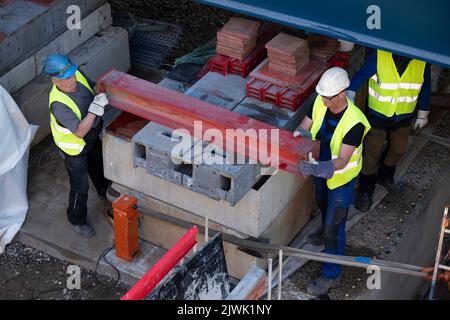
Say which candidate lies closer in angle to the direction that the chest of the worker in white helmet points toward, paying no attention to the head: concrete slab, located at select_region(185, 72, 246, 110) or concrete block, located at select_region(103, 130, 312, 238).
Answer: the concrete block

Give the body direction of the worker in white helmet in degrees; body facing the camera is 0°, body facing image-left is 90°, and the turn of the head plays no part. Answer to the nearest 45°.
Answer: approximately 45°

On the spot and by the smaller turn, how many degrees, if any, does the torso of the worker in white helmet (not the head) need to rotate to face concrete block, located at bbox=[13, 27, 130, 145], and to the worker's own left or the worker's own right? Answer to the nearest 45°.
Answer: approximately 90° to the worker's own right

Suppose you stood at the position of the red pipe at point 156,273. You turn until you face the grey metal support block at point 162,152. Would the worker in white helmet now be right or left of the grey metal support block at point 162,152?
right

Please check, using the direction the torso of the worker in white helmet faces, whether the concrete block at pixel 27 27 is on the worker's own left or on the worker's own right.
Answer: on the worker's own right

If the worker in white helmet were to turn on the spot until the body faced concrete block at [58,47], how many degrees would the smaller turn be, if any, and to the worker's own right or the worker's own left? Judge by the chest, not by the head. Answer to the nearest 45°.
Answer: approximately 90° to the worker's own right

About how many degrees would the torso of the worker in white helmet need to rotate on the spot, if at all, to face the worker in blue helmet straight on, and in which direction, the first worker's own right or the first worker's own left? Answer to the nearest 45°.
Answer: approximately 45° to the first worker's own right
